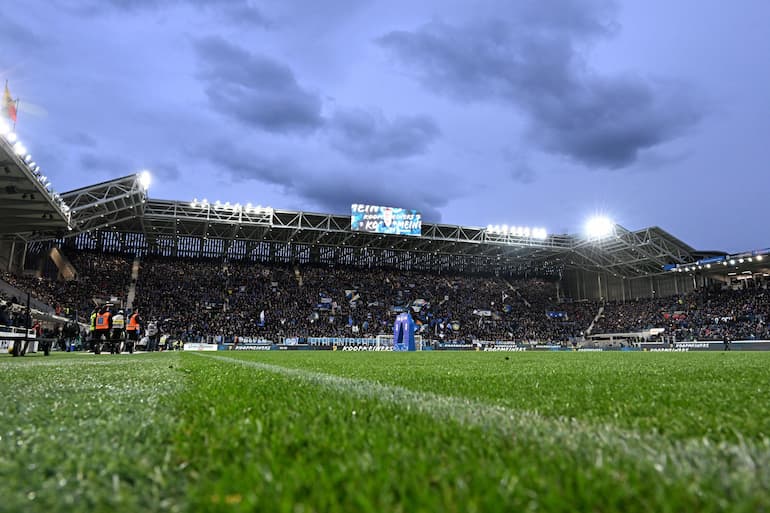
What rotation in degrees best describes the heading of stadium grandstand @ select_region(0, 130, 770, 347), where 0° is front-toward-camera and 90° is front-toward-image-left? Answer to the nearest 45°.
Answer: approximately 0°
